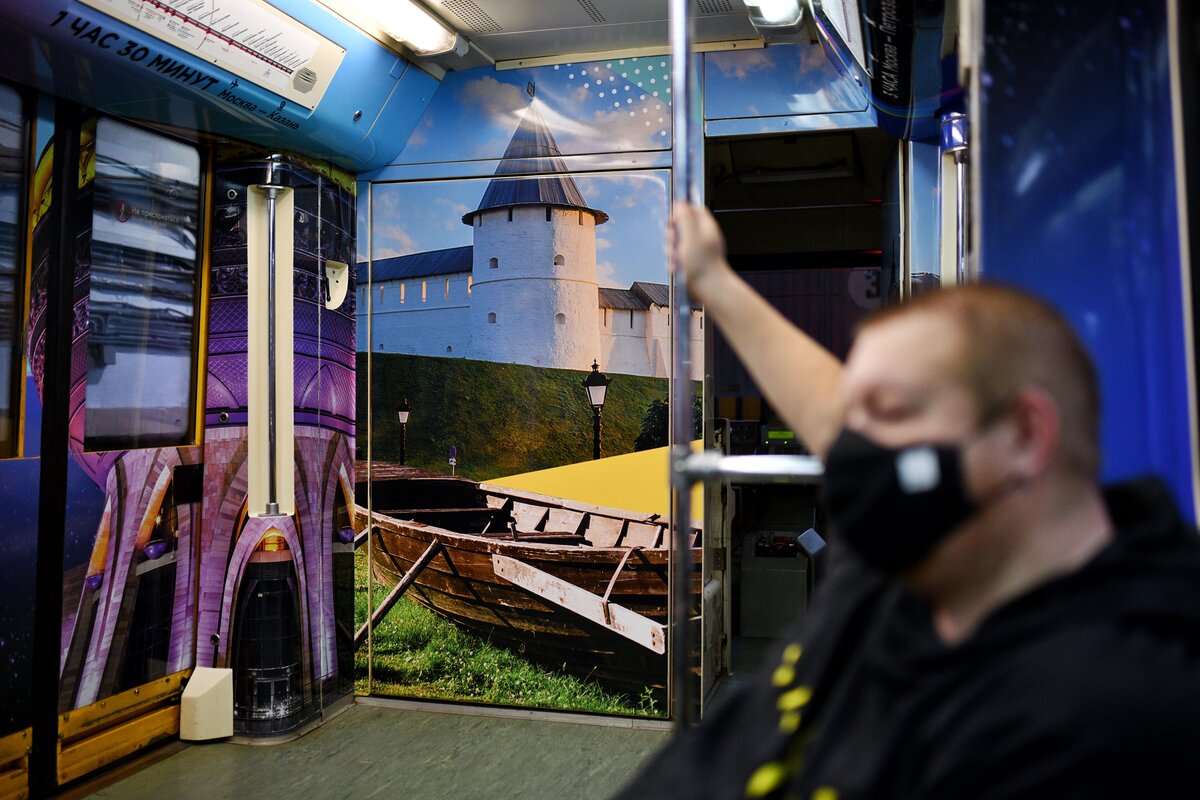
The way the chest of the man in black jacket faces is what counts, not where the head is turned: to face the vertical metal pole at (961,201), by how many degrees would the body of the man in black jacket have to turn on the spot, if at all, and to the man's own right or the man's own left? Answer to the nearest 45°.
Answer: approximately 135° to the man's own right

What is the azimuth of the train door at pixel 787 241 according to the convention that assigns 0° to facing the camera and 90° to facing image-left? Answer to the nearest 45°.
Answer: approximately 0°

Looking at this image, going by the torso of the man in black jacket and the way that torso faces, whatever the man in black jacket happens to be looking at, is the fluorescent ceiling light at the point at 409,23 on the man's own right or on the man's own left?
on the man's own right

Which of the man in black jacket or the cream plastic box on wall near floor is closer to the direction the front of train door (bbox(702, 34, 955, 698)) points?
the man in black jacket

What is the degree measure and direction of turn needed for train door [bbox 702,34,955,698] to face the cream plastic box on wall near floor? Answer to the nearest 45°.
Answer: approximately 45° to its right

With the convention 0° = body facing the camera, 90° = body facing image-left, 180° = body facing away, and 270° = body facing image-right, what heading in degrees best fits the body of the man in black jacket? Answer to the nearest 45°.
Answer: approximately 45°

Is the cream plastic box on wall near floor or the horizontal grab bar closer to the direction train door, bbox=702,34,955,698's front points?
the horizontal grab bar

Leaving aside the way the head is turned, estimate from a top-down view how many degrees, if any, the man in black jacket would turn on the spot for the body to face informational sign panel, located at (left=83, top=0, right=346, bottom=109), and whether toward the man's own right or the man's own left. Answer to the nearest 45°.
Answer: approximately 90° to the man's own right

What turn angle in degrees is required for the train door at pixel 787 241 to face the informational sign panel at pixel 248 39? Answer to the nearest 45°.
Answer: approximately 45° to its right

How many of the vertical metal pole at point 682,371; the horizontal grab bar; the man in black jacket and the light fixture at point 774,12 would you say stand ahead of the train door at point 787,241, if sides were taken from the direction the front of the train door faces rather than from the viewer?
4

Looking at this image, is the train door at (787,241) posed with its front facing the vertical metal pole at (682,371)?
yes
